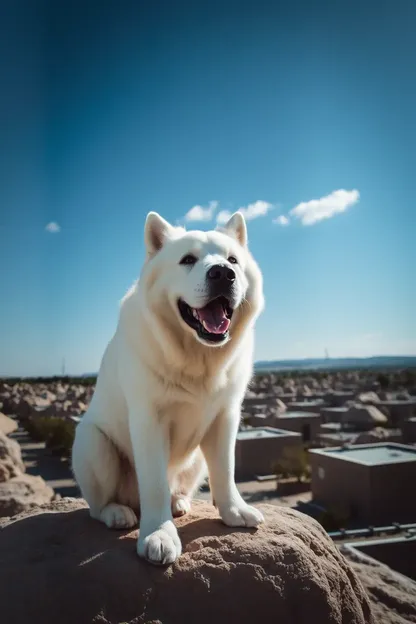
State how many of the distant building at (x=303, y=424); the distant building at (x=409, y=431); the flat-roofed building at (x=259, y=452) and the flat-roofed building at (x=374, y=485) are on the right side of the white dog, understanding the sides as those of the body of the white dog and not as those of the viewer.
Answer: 0

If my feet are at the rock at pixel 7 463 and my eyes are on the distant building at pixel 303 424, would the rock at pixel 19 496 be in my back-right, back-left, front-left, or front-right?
back-right

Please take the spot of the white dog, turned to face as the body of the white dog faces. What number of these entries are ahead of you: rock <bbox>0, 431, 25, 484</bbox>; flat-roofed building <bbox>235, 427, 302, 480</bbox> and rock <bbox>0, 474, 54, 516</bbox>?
0

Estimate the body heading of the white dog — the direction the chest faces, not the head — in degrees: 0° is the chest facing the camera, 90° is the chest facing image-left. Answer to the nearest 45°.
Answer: approximately 315°

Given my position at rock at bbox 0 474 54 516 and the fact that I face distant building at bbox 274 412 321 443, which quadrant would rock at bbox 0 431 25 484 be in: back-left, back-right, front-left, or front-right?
front-left

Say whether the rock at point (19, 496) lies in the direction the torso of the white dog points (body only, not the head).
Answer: no

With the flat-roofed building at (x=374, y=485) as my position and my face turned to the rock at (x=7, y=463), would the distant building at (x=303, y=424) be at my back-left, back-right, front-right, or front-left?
back-right

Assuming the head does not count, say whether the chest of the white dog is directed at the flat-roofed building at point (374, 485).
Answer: no

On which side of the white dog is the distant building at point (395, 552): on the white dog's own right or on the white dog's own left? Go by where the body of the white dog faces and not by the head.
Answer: on the white dog's own left

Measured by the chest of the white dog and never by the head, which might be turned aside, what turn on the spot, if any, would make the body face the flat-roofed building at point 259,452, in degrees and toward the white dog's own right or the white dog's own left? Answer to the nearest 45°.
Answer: approximately 135° to the white dog's own left

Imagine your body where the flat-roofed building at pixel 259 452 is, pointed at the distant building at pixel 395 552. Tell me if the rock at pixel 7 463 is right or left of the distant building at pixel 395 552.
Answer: right

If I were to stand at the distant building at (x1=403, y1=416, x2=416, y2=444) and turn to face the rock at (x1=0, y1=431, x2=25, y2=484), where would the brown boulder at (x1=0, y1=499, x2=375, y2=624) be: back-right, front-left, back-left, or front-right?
front-left

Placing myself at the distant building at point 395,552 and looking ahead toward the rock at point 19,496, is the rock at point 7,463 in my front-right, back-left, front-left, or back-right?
front-right

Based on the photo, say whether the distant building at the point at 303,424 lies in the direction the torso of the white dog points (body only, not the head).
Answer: no

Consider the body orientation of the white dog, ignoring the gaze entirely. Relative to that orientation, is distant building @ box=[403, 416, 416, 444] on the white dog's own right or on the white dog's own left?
on the white dog's own left

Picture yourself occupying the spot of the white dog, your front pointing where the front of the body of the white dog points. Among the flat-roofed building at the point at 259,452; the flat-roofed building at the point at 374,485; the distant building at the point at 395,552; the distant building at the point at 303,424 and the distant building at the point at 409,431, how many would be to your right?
0

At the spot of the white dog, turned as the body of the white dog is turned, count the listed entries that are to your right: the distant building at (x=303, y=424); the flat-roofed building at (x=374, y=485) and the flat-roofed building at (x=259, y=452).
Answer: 0

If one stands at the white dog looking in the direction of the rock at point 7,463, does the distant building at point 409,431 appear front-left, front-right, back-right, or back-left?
front-right
